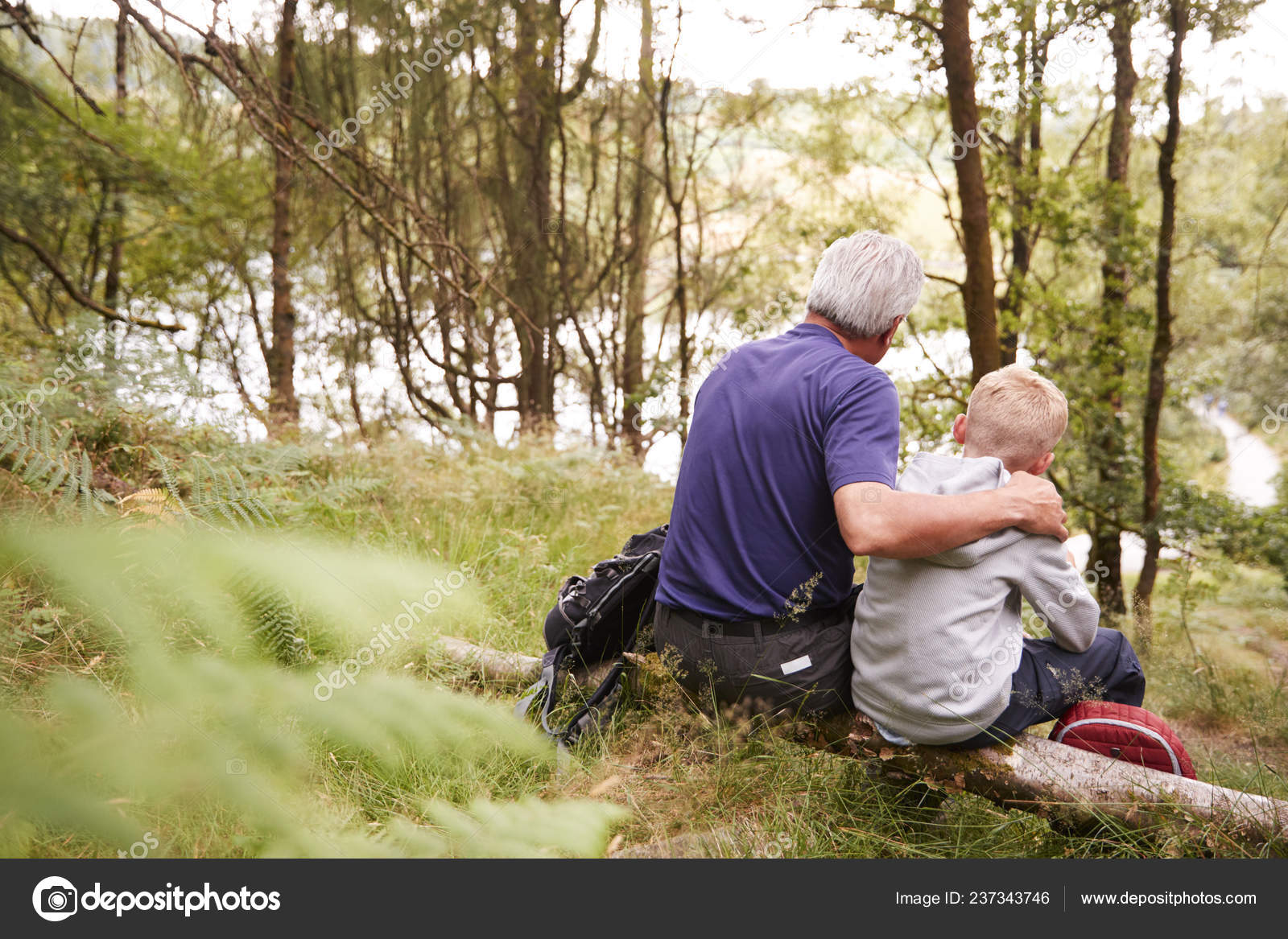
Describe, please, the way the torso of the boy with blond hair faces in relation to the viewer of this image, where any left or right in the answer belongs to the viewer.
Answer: facing away from the viewer and to the right of the viewer

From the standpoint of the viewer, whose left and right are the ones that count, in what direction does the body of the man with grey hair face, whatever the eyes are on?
facing away from the viewer and to the right of the viewer

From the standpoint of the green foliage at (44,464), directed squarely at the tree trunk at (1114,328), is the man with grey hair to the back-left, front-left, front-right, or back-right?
front-right

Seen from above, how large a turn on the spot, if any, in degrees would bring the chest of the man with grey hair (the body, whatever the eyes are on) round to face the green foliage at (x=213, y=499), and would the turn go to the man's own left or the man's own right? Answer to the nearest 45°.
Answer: approximately 135° to the man's own left

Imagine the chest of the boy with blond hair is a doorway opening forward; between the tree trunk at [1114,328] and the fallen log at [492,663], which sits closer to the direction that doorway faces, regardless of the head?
the tree trunk

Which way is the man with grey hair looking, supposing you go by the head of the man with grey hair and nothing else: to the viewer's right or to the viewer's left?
to the viewer's right

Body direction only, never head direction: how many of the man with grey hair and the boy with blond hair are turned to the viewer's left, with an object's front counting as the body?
0

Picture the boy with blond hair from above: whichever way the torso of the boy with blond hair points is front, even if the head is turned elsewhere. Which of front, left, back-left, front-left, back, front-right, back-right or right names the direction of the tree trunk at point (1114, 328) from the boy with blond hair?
front-left
